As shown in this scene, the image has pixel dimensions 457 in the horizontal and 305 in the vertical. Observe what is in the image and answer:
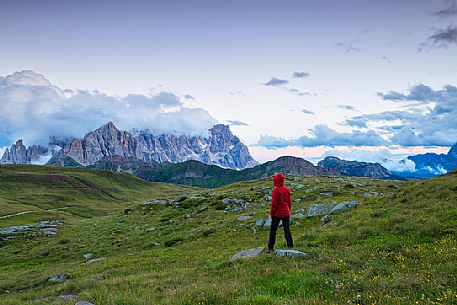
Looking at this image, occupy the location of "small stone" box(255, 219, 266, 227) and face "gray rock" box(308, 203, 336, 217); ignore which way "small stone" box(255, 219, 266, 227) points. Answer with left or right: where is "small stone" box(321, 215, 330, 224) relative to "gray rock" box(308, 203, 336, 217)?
right

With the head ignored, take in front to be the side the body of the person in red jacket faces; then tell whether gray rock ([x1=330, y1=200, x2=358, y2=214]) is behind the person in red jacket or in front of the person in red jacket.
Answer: in front

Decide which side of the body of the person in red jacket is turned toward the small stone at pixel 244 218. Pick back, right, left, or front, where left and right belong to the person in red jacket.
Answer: front

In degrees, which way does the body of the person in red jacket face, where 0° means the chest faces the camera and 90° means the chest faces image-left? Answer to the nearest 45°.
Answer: approximately 180°

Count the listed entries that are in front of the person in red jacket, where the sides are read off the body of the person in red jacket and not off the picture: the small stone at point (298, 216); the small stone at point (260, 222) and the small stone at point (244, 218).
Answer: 3

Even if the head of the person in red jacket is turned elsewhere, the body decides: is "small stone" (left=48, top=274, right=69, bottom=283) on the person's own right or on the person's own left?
on the person's own left

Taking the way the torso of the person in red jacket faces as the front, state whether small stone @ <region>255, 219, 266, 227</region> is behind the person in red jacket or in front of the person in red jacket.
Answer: in front

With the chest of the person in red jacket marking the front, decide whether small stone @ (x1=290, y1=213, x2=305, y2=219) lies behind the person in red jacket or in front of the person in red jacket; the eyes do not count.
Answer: in front
